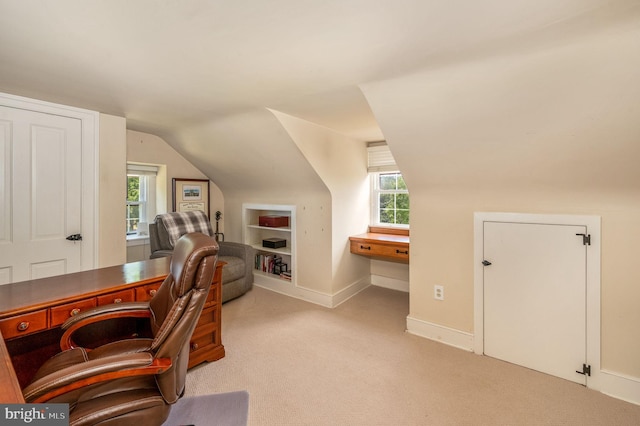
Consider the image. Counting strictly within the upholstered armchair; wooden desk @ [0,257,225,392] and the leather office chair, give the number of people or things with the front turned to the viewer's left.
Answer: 1

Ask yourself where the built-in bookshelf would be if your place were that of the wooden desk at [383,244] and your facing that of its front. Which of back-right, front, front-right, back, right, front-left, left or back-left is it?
front-right

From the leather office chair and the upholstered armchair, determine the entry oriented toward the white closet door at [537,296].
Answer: the upholstered armchair

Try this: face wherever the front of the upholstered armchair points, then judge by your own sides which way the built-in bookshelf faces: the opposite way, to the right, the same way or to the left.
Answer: to the right

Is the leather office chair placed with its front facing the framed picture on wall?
no

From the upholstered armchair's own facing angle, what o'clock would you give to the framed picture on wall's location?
The framed picture on wall is roughly at 7 o'clock from the upholstered armchair.

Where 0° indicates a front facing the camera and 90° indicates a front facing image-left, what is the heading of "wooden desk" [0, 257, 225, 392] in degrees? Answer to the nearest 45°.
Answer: approximately 315°

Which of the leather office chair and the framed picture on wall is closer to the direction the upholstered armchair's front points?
the leather office chair

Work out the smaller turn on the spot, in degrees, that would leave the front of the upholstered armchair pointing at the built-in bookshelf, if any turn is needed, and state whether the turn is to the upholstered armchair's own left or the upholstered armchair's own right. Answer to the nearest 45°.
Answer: approximately 45° to the upholstered armchair's own left

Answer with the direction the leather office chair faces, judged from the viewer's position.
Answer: facing to the left of the viewer

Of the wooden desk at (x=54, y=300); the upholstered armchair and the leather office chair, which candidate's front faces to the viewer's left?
the leather office chair

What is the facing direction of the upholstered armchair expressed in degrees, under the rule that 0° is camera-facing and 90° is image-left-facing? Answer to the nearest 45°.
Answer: approximately 315°

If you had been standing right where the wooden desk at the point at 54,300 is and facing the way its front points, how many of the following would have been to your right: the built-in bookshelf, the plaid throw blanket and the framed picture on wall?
0

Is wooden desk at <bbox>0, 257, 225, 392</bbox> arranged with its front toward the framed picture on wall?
no

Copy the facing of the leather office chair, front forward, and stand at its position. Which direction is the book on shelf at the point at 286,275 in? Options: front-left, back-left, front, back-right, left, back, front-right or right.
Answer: back-right

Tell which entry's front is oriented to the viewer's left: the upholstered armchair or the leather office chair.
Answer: the leather office chair

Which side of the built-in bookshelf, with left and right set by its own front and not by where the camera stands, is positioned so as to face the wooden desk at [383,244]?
left

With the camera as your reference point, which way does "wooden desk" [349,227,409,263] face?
facing the viewer and to the left of the viewer

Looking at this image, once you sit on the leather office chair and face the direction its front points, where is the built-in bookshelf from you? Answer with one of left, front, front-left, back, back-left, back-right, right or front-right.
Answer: back-right

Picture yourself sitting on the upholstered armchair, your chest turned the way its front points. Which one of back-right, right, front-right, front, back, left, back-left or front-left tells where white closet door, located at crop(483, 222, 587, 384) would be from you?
front
